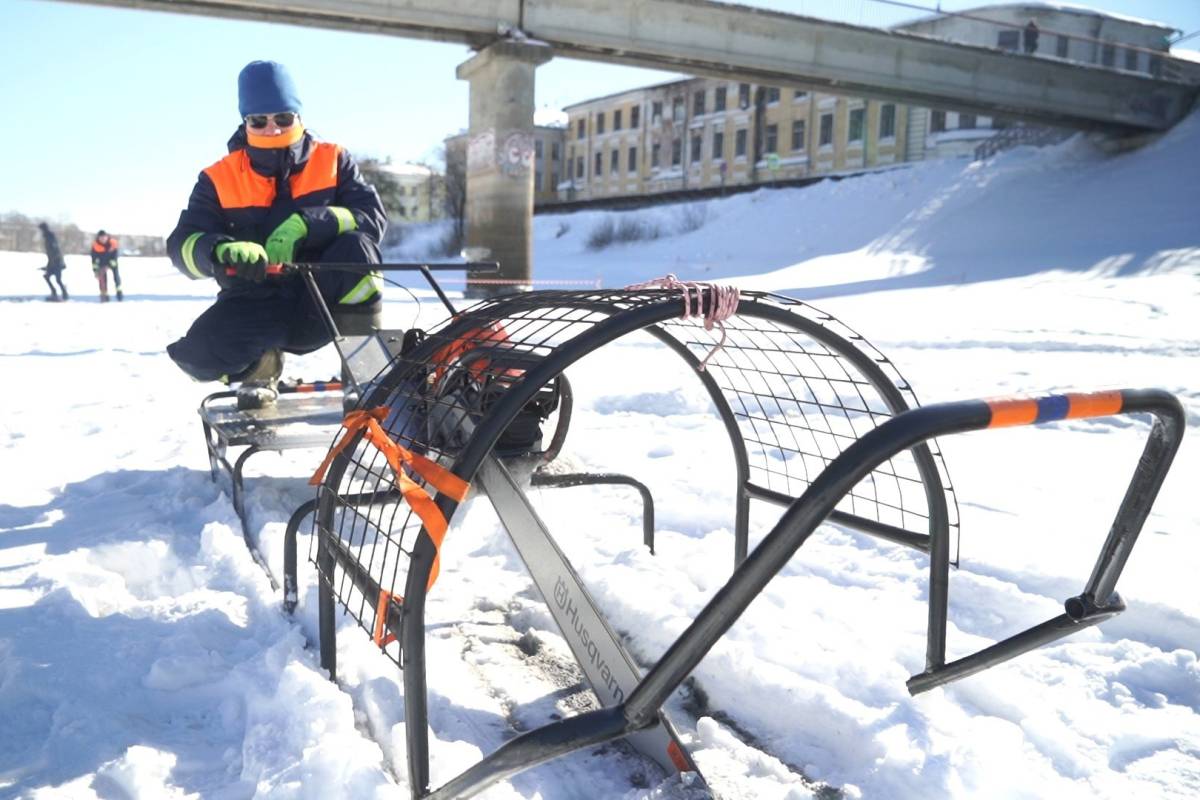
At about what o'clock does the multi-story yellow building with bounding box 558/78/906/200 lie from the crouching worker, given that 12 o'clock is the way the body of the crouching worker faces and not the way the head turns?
The multi-story yellow building is roughly at 7 o'clock from the crouching worker.

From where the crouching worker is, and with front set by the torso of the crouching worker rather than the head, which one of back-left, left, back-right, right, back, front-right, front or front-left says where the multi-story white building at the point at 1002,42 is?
back-left

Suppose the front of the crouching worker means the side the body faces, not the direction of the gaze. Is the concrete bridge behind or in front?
behind

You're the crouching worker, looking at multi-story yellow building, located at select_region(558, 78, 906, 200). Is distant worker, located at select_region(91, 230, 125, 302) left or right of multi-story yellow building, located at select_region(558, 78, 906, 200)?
left

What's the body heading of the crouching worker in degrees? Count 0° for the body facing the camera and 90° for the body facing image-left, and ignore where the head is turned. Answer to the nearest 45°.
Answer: approximately 0°

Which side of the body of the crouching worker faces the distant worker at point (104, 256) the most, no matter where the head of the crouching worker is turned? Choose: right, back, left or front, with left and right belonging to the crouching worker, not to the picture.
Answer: back
